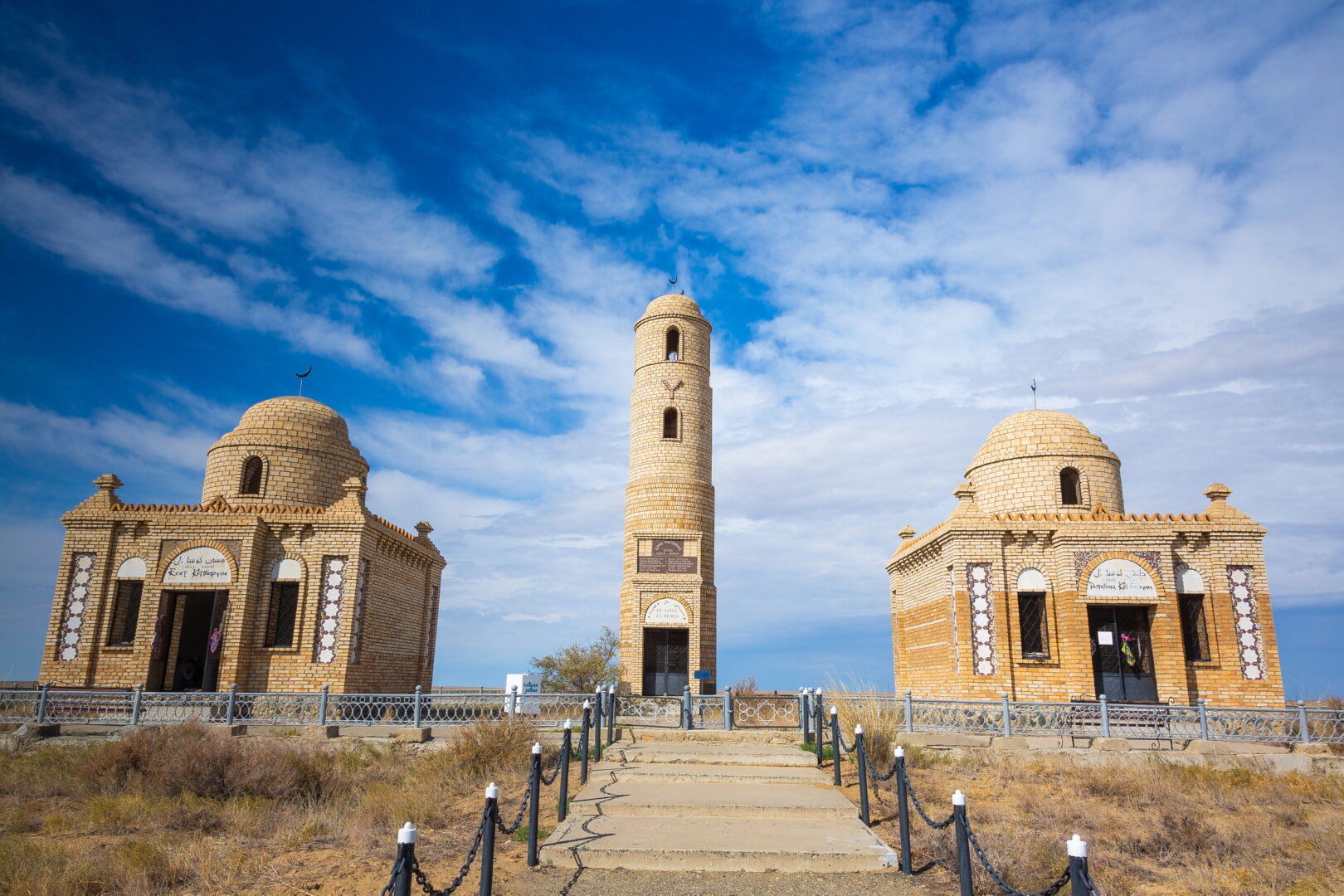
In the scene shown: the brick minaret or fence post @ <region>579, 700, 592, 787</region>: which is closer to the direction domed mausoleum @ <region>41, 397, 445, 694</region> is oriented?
the fence post

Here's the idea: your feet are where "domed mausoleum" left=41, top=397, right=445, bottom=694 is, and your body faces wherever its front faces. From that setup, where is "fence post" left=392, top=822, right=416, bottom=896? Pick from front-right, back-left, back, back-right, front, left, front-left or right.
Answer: front-left

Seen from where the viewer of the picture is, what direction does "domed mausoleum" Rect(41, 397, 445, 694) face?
facing the viewer and to the left of the viewer

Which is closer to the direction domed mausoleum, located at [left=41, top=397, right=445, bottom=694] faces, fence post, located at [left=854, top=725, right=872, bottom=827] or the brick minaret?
the fence post

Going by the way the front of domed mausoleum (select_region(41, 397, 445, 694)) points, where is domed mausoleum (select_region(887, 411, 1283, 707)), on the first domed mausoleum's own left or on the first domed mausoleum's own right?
on the first domed mausoleum's own left

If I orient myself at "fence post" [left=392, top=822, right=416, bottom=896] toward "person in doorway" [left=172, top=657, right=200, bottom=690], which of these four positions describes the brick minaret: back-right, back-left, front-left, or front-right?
front-right

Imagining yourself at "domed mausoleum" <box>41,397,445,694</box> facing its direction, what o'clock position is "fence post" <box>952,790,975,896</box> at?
The fence post is roughly at 10 o'clock from the domed mausoleum.

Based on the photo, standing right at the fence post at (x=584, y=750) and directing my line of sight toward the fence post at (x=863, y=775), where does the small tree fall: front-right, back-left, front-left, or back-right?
back-left

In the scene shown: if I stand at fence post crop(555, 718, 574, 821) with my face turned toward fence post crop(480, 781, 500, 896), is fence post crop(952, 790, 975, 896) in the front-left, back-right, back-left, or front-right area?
front-left

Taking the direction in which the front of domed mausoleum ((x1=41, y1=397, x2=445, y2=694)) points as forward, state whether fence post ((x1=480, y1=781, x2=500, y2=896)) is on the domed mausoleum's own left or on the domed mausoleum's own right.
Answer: on the domed mausoleum's own left

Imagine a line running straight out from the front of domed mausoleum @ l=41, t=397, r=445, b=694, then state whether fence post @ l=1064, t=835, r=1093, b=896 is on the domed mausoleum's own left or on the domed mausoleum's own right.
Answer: on the domed mausoleum's own left

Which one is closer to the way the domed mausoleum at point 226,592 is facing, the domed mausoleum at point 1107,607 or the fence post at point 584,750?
the fence post

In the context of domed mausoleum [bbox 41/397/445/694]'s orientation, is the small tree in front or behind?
behind
